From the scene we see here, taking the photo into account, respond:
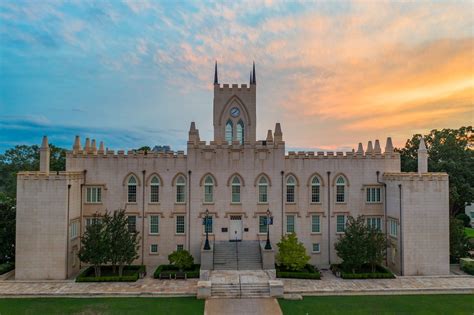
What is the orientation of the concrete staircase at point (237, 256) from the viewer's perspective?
toward the camera

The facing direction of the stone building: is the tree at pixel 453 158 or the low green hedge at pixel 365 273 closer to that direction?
the low green hedge

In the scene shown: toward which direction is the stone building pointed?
toward the camera

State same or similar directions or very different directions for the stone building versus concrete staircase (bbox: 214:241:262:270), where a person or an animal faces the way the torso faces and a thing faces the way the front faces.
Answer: same or similar directions

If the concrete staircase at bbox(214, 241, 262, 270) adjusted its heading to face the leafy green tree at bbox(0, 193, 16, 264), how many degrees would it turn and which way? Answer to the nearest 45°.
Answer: approximately 90° to its right

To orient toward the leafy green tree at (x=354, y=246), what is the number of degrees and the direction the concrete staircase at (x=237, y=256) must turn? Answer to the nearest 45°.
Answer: approximately 90° to its left

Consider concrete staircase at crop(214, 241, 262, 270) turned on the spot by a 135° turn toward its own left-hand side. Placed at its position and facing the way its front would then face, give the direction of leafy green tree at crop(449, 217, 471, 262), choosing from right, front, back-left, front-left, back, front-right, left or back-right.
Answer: front-right

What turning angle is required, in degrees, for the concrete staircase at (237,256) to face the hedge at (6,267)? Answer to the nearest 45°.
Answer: approximately 90° to its right

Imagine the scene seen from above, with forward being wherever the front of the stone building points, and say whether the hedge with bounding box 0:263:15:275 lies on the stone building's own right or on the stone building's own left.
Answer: on the stone building's own right

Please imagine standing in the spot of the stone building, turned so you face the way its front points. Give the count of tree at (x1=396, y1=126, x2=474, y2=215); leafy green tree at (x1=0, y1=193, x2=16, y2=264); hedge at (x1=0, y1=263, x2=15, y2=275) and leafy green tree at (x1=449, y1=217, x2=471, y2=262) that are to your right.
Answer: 2

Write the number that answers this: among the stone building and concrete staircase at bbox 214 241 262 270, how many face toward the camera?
2
